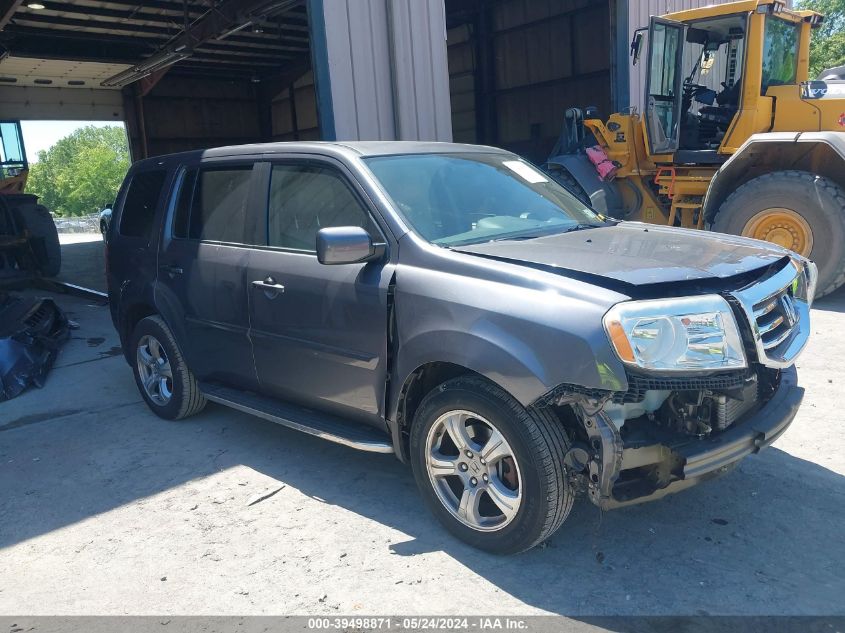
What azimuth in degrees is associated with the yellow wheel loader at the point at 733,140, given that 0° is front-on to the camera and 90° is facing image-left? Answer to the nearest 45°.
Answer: approximately 135°

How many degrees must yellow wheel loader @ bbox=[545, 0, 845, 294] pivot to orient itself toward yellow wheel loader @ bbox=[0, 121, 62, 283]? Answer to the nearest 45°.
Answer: approximately 45° to its left

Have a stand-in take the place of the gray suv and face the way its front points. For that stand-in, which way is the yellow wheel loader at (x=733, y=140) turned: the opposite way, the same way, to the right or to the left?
the opposite way

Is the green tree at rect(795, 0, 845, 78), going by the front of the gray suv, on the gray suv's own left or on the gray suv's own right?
on the gray suv's own left

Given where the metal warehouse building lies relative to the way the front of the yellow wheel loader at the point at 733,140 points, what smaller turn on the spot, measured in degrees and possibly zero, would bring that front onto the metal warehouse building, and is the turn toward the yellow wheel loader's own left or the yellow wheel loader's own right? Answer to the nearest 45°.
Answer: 0° — it already faces it

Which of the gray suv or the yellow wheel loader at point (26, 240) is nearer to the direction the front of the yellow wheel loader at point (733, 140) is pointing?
the yellow wheel loader

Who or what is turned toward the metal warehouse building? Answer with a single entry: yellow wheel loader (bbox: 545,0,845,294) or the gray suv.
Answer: the yellow wheel loader

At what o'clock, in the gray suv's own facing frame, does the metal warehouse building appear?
The metal warehouse building is roughly at 7 o'clock from the gray suv.

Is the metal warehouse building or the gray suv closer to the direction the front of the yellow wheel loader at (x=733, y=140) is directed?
the metal warehouse building

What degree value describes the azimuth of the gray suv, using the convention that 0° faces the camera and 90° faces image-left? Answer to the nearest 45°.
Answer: approximately 315°

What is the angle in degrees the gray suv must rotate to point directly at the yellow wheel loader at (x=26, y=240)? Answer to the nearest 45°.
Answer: approximately 180°
